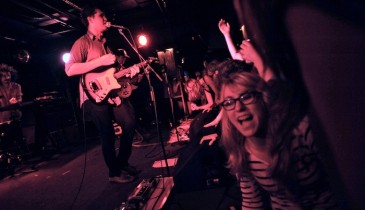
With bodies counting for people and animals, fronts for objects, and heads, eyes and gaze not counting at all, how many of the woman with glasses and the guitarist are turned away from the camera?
0

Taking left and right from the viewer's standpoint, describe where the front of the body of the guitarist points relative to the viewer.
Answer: facing the viewer and to the right of the viewer

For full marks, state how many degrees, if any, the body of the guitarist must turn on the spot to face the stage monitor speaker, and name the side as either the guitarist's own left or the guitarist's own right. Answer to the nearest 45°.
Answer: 0° — they already face it

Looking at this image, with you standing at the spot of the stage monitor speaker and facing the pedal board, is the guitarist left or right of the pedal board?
right

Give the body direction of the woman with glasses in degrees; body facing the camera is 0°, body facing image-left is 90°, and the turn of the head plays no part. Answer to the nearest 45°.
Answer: approximately 45°

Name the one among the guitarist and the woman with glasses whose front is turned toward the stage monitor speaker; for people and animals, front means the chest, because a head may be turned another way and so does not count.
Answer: the guitarist
